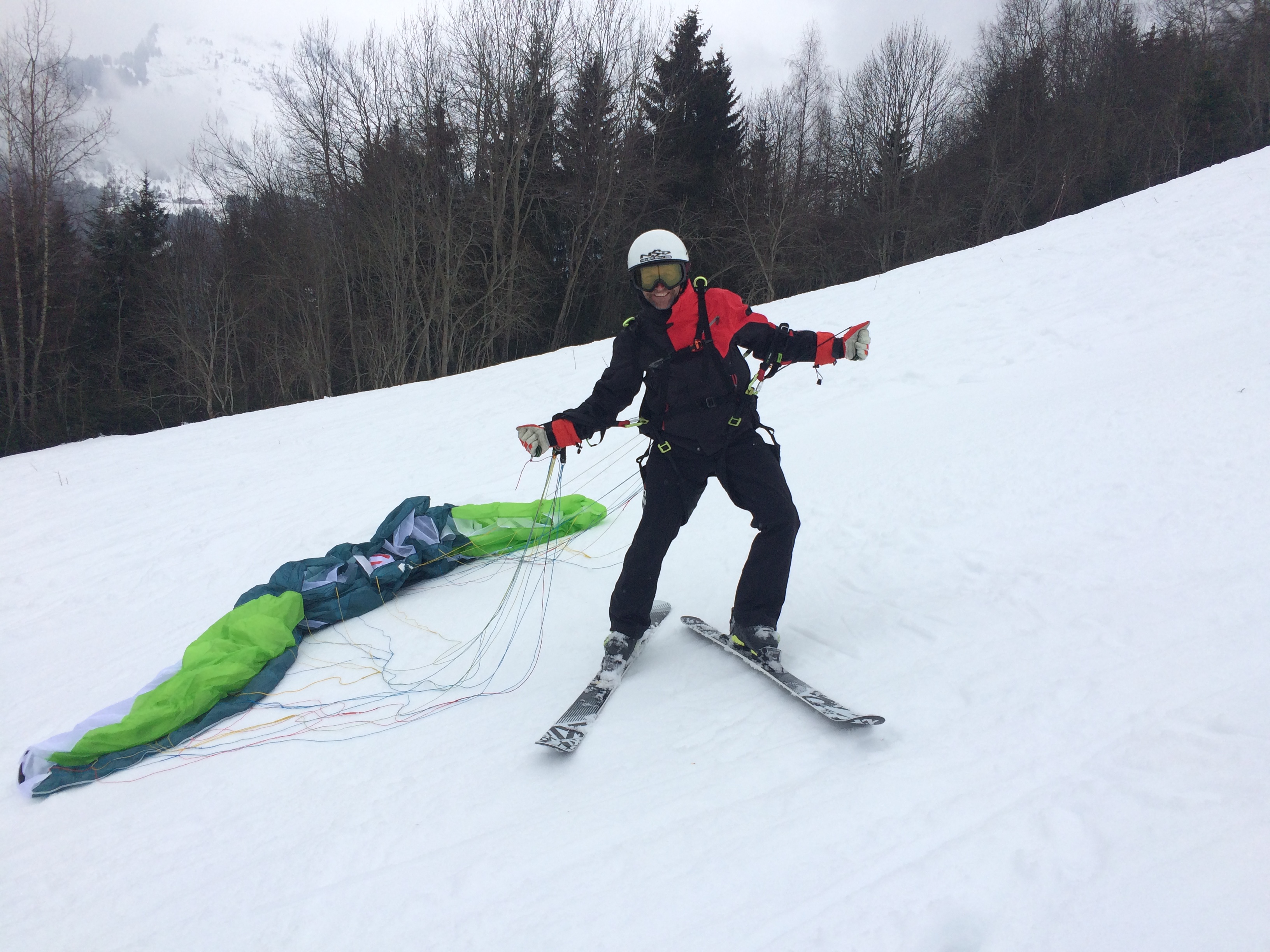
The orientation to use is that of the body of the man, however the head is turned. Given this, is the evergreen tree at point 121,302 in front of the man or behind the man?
behind

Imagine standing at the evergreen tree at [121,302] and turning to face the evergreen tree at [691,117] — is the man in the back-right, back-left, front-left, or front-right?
front-right

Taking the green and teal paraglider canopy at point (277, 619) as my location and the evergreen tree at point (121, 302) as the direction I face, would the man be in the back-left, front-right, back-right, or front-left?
back-right

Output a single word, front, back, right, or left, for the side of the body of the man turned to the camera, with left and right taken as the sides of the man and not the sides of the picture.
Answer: front

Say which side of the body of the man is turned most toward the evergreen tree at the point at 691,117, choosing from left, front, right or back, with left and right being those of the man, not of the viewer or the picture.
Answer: back

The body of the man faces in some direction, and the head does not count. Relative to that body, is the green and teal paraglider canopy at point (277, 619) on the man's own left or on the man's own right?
on the man's own right
